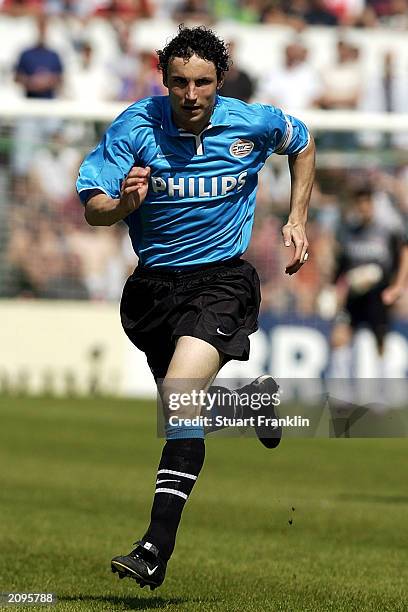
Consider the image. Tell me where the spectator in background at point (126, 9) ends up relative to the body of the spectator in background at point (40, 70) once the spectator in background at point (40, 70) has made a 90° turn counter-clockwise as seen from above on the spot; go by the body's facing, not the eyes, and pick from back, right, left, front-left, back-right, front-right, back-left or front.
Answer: front-left

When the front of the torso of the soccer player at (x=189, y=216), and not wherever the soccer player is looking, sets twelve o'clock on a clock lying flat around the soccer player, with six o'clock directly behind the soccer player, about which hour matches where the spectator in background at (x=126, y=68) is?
The spectator in background is roughly at 6 o'clock from the soccer player.

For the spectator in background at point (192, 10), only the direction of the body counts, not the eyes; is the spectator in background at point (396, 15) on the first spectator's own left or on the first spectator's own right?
on the first spectator's own left

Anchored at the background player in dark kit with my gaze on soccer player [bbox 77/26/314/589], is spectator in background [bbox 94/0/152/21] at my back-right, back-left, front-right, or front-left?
back-right

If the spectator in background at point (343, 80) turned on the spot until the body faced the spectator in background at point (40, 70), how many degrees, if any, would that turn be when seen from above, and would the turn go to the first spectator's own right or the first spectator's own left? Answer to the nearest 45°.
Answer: approximately 90° to the first spectator's own right

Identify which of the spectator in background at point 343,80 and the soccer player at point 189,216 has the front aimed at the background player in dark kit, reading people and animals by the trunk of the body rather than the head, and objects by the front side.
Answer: the spectator in background

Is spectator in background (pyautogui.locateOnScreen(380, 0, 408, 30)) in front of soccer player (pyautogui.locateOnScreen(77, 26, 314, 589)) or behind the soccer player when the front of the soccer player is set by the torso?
behind

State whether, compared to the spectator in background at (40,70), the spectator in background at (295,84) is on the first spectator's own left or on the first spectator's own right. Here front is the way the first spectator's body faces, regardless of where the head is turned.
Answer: on the first spectator's own left
